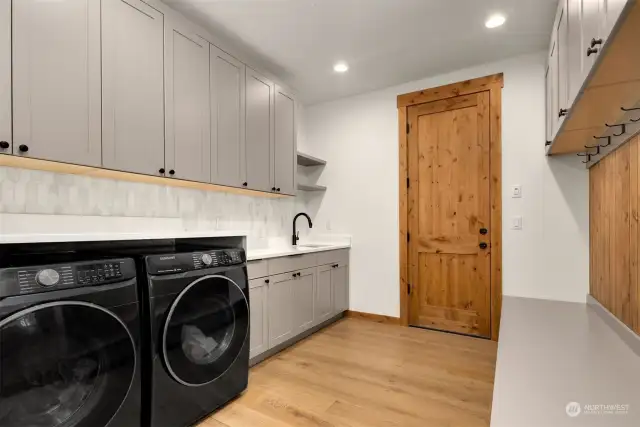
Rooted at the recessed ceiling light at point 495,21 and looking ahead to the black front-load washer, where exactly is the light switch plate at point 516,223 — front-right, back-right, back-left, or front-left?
back-right

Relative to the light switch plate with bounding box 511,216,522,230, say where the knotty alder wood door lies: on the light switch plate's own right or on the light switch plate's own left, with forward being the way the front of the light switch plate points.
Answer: on the light switch plate's own right

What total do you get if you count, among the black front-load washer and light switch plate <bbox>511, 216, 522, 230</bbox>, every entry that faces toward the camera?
2

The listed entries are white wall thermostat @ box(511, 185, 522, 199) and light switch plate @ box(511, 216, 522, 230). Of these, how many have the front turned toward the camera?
2

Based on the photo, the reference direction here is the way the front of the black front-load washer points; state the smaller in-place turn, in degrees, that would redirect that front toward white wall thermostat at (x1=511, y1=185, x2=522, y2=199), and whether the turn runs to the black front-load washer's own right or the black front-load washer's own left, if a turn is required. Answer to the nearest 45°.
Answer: approximately 90° to the black front-load washer's own left

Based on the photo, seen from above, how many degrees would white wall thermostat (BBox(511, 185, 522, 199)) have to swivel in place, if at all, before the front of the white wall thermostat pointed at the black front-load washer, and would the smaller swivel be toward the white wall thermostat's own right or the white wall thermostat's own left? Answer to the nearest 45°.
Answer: approximately 45° to the white wall thermostat's own right

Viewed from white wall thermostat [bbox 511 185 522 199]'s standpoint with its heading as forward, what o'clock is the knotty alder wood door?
The knotty alder wood door is roughly at 3 o'clock from the white wall thermostat.
